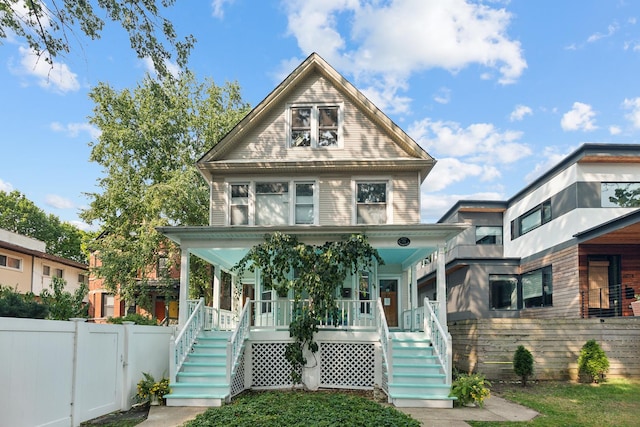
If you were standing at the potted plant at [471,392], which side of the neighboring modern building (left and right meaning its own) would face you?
front

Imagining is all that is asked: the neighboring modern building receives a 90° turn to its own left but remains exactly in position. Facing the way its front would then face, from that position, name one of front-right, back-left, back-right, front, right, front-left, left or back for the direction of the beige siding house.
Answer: back-right

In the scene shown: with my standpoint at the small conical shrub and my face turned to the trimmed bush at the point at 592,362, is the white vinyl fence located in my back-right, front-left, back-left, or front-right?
back-right

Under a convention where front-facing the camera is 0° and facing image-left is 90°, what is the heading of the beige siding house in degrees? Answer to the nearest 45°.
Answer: approximately 0°

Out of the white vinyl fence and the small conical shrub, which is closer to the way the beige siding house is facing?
the white vinyl fence

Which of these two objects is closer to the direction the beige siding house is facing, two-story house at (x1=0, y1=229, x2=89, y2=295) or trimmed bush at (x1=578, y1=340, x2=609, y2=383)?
the trimmed bush
